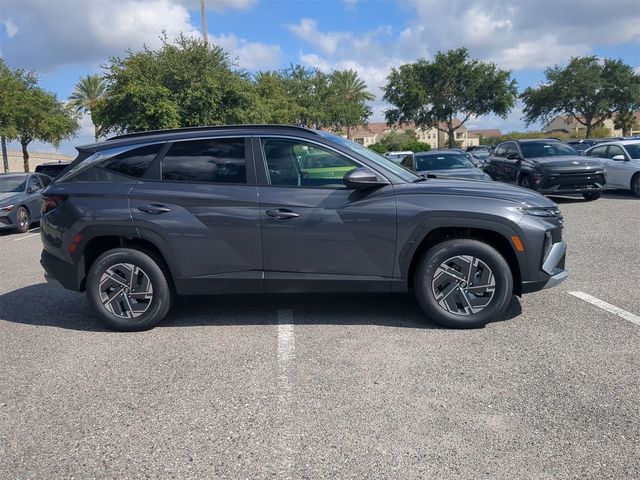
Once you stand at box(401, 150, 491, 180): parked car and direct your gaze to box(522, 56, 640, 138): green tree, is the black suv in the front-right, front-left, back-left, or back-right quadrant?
front-right

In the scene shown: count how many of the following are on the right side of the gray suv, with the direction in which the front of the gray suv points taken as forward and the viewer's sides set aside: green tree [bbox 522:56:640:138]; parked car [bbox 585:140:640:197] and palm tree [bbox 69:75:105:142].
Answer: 0

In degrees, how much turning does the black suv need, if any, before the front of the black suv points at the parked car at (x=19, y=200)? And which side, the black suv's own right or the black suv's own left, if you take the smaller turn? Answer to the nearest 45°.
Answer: approximately 135° to the black suv's own right

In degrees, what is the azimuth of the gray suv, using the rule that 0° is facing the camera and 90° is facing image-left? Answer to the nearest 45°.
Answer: approximately 270°

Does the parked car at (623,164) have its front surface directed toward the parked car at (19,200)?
no

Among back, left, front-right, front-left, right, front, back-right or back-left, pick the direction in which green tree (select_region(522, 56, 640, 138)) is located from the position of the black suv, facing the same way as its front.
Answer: back-left

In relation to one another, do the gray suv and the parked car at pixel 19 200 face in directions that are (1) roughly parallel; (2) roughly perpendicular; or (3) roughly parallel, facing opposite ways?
roughly perpendicular

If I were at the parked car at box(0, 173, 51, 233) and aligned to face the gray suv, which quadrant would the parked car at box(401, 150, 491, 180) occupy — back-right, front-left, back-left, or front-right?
front-left

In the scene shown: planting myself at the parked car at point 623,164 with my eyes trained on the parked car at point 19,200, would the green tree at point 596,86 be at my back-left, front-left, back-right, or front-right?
back-right

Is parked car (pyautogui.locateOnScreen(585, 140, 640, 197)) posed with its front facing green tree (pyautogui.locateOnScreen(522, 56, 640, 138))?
no

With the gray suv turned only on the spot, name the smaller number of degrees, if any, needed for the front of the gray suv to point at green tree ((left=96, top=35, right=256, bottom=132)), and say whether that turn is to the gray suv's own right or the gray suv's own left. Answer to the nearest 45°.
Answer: approximately 90° to the gray suv's own left

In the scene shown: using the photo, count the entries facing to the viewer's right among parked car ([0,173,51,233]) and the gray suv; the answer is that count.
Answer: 1

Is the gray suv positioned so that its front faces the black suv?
no

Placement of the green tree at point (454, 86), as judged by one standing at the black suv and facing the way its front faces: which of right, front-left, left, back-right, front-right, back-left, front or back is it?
back-left

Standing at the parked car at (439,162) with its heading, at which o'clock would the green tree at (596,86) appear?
The green tree is roughly at 8 o'clock from the parked car.

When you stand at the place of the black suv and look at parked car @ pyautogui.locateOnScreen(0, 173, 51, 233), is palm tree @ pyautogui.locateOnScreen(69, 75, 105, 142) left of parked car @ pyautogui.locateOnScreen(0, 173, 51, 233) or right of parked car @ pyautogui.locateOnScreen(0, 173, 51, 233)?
right

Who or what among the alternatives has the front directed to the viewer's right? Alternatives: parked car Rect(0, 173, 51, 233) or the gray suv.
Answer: the gray suv
